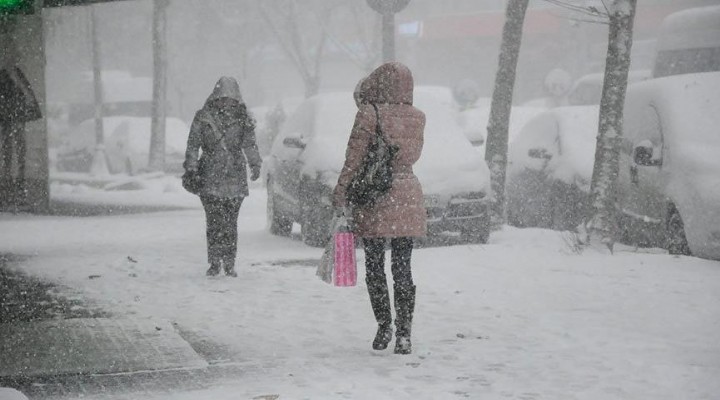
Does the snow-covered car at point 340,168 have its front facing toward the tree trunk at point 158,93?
no

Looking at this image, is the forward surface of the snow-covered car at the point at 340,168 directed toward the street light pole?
no

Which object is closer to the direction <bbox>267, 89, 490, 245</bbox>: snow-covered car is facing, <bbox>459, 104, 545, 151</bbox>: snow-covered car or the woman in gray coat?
the woman in gray coat

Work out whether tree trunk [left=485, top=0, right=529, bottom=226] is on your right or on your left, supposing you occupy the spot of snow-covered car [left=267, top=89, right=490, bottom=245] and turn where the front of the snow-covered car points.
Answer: on your left

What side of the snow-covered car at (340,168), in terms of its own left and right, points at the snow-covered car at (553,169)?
left

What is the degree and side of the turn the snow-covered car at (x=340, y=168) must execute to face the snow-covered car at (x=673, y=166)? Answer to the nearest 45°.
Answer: approximately 45° to its left

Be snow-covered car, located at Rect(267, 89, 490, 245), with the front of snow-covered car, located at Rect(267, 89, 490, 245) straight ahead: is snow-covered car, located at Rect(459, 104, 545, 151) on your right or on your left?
on your left

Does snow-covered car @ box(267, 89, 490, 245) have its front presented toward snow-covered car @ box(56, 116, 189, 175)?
no

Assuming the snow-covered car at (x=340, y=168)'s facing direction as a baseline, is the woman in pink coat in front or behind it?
in front

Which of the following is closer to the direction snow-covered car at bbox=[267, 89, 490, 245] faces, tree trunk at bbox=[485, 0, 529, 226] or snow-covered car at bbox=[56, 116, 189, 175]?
the tree trunk

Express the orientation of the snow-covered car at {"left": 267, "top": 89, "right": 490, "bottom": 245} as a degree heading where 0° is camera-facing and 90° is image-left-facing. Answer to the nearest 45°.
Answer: approximately 315°
